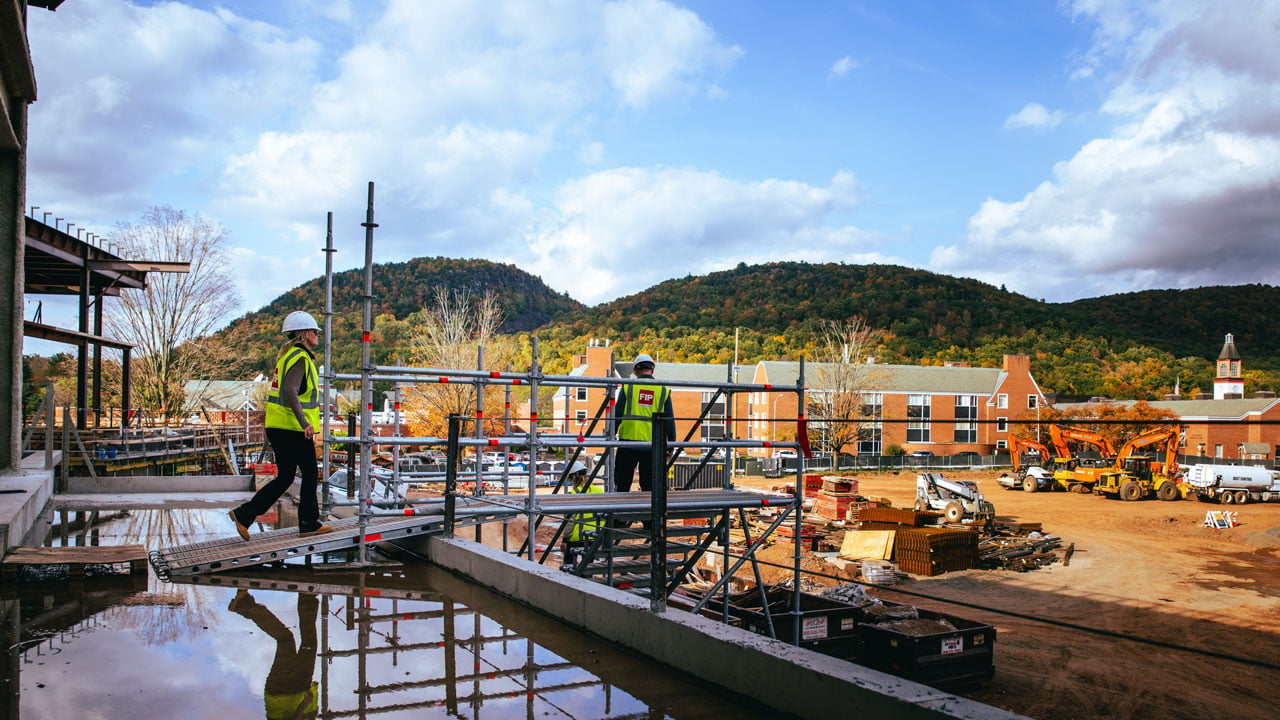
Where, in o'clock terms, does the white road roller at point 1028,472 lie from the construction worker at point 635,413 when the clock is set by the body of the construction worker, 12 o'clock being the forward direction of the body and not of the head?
The white road roller is roughly at 1 o'clock from the construction worker.

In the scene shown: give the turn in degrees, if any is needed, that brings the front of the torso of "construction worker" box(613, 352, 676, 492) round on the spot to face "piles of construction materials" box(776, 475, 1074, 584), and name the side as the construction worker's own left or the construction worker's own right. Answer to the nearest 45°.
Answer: approximately 45° to the construction worker's own right

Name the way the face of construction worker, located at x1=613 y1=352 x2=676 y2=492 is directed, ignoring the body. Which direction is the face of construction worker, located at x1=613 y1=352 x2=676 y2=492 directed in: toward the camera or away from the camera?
away from the camera

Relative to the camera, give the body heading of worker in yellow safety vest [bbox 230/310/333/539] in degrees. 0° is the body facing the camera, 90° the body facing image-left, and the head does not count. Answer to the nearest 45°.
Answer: approximately 270°

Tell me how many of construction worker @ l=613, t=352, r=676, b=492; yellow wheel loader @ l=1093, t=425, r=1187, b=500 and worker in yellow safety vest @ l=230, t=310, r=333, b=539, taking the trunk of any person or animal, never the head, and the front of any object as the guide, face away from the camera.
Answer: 1

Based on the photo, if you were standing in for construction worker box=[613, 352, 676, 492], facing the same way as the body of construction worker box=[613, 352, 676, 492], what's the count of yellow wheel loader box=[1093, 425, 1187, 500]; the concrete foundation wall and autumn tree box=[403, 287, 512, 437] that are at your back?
1

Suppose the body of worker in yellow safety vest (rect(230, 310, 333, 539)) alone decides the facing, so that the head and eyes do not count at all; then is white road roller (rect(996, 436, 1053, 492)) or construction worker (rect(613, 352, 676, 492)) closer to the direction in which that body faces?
the construction worker

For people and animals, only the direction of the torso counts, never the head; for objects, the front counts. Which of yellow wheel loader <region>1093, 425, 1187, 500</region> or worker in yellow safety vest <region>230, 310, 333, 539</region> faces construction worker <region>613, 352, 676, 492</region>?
the worker in yellow safety vest

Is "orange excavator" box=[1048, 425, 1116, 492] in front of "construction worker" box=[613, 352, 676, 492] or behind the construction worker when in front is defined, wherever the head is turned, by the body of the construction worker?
in front

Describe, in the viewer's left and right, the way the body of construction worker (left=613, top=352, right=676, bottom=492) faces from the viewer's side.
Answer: facing away from the viewer

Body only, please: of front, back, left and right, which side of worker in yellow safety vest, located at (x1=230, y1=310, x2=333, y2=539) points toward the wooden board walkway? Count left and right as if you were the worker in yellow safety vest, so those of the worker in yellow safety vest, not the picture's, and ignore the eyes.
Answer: back
